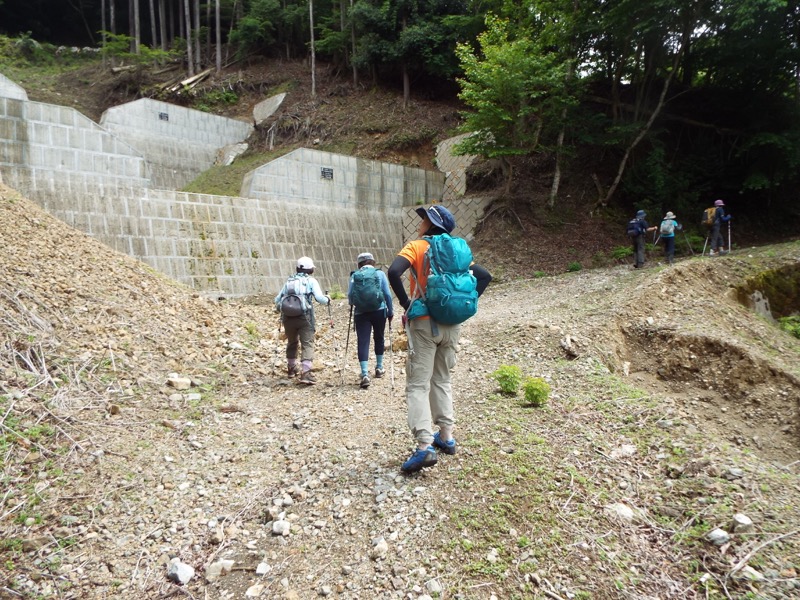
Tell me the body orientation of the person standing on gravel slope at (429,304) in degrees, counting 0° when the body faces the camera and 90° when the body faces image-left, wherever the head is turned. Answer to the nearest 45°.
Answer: approximately 135°

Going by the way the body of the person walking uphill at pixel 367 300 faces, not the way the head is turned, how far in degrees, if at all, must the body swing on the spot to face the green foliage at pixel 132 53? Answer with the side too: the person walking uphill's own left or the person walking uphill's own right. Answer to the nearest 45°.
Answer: approximately 45° to the person walking uphill's own left

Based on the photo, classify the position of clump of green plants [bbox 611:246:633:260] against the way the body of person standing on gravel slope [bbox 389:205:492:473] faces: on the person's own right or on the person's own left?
on the person's own right

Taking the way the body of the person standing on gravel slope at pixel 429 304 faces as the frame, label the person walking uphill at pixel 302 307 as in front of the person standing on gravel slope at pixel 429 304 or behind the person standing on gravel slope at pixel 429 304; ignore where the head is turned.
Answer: in front

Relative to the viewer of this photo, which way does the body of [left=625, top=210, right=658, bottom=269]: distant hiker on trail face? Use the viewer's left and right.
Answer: facing away from the viewer and to the right of the viewer

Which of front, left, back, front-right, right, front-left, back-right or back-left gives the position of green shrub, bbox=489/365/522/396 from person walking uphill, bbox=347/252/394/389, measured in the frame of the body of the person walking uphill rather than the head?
back-right

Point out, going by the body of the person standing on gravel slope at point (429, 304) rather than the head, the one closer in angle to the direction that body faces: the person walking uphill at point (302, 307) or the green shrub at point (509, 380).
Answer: the person walking uphill

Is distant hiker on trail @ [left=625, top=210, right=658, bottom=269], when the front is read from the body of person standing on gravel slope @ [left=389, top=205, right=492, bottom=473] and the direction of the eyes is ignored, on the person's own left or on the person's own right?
on the person's own right

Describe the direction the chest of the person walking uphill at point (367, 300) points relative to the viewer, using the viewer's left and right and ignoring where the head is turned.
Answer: facing away from the viewer

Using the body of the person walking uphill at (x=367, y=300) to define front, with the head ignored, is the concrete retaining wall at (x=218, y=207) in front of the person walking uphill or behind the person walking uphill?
in front

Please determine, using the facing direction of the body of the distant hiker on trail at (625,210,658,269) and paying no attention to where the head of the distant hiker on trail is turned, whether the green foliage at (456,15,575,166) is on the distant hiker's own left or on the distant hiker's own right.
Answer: on the distant hiker's own left
